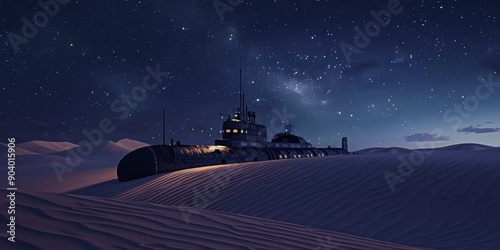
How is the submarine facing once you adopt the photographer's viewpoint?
facing the viewer and to the left of the viewer
